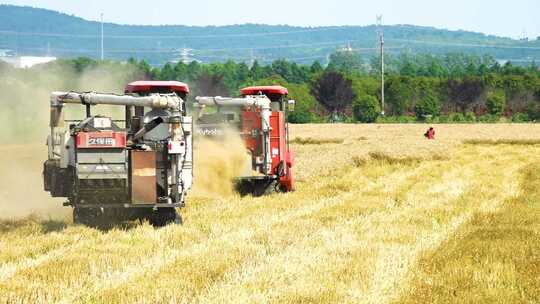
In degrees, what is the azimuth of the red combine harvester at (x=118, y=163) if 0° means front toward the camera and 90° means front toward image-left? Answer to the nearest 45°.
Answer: approximately 180°
